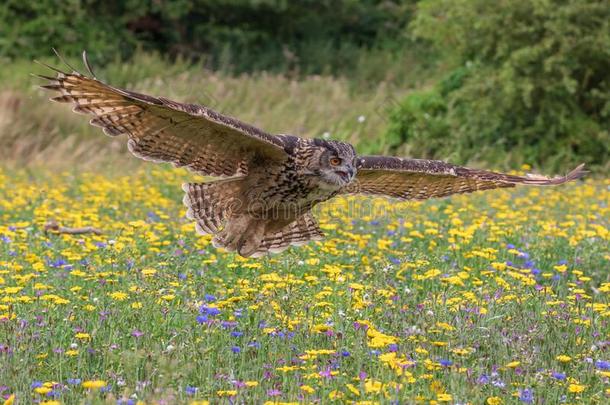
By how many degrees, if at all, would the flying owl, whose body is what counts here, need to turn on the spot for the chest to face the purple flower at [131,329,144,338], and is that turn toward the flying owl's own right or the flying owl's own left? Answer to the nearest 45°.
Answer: approximately 45° to the flying owl's own right

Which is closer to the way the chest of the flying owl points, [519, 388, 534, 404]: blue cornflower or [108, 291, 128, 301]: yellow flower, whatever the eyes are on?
the blue cornflower

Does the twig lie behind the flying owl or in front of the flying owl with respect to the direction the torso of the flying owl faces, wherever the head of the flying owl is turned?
behind

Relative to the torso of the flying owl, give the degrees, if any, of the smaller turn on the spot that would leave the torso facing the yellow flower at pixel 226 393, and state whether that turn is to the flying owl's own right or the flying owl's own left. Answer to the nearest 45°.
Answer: approximately 45° to the flying owl's own right

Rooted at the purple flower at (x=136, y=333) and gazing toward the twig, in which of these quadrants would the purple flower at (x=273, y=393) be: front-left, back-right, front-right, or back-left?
back-right

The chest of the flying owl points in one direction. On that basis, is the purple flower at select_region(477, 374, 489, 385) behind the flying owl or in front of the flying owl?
in front

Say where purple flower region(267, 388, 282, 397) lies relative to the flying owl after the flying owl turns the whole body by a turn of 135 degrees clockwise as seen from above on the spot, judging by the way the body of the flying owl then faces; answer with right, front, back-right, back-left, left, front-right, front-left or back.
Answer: left

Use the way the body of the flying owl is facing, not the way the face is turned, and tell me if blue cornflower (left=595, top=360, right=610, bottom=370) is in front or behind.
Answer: in front

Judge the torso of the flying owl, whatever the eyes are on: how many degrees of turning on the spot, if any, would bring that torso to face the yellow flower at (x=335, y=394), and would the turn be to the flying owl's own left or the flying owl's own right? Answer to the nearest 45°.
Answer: approximately 45° to the flying owl's own right

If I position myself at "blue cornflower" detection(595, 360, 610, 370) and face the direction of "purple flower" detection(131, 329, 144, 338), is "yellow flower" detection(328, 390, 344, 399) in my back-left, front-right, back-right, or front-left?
front-left

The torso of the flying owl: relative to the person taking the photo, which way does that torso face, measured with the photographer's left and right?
facing the viewer and to the right of the viewer

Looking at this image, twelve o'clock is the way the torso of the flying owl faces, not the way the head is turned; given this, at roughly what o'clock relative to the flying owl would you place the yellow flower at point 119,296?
The yellow flower is roughly at 4 o'clock from the flying owl.

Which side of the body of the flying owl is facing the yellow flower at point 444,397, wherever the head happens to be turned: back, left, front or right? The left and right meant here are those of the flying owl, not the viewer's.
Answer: front

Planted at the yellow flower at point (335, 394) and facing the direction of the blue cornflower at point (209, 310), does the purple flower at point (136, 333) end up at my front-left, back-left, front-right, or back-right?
front-left
